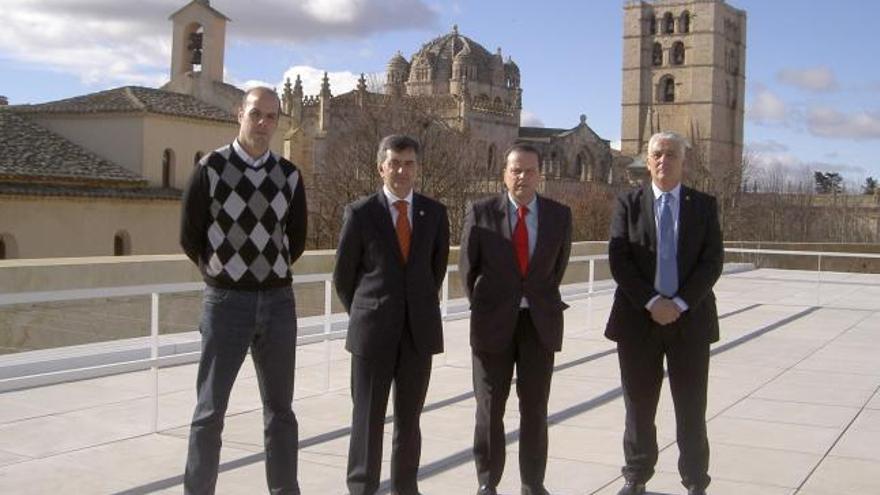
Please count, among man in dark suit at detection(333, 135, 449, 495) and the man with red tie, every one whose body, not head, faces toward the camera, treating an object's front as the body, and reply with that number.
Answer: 2

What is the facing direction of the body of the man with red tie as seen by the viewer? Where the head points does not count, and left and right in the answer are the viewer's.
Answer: facing the viewer

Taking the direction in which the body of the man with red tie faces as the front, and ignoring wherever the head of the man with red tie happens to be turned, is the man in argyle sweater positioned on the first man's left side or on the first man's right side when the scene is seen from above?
on the first man's right side

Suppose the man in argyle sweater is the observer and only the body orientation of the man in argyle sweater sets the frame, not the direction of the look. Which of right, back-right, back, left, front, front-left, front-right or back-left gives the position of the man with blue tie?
left

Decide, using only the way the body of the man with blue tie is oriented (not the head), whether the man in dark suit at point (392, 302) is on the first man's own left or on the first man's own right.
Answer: on the first man's own right

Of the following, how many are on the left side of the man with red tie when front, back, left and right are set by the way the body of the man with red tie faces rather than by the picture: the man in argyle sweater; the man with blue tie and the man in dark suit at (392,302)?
1

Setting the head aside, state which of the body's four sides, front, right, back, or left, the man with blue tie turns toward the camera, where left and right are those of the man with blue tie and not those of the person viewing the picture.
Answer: front

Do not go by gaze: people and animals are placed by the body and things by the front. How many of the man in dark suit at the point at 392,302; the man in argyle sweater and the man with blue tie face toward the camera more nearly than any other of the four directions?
3

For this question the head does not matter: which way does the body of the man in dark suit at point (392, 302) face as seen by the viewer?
toward the camera
